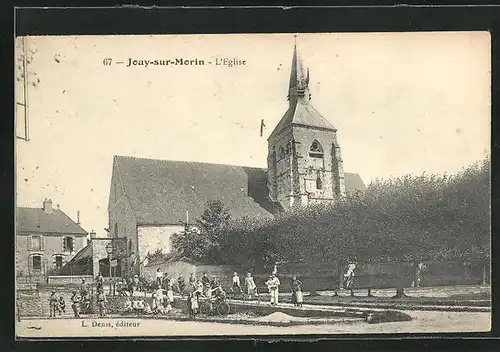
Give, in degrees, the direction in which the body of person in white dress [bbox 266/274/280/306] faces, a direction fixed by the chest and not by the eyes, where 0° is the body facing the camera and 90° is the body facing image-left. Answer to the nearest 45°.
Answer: approximately 0°

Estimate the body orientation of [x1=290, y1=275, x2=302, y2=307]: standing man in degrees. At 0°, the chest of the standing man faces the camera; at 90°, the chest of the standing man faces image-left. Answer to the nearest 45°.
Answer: approximately 0°

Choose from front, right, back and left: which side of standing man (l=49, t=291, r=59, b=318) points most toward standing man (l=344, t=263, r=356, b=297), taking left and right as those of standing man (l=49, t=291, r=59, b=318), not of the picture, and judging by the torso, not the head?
left

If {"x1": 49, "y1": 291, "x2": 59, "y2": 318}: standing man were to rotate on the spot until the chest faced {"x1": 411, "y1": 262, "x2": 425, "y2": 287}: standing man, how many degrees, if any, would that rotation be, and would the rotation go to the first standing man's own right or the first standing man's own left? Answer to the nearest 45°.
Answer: approximately 90° to the first standing man's own left

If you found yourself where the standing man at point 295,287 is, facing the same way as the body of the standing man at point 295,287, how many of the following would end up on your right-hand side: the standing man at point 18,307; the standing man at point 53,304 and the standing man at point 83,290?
3

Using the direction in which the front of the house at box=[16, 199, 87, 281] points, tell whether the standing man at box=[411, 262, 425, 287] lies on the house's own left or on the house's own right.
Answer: on the house's own left

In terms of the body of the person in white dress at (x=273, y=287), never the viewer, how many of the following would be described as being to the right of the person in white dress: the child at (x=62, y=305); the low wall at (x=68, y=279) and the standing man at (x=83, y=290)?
3
